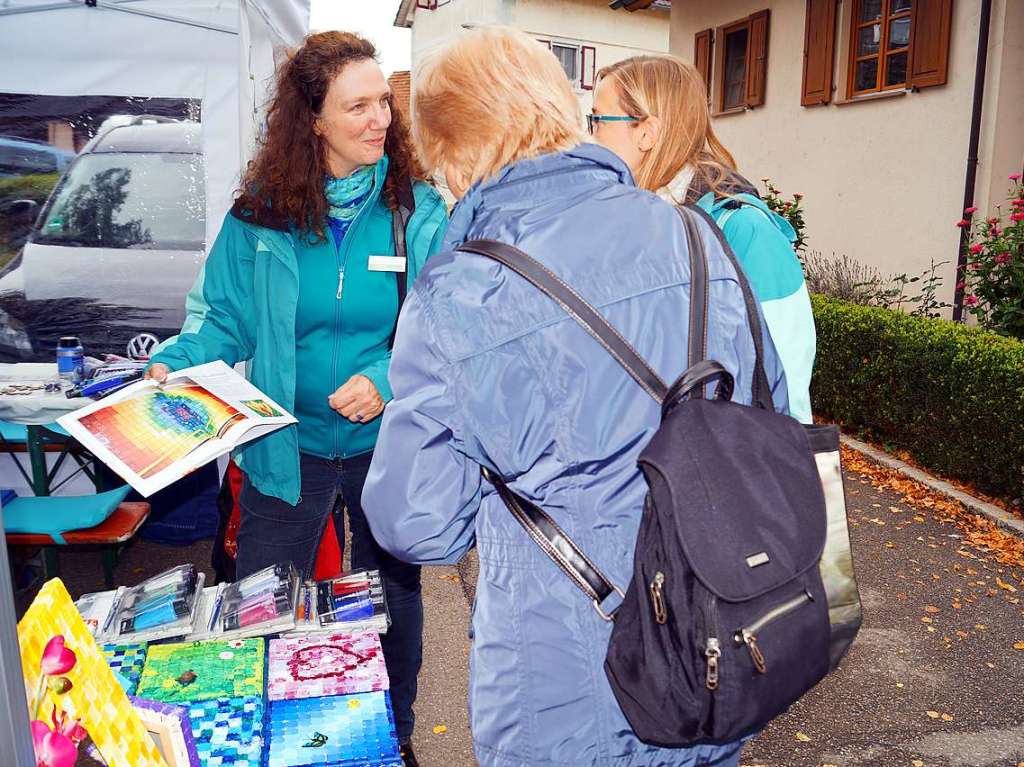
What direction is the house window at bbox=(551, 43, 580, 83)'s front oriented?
toward the camera

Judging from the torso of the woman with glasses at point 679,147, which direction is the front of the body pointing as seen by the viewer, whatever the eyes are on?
to the viewer's left

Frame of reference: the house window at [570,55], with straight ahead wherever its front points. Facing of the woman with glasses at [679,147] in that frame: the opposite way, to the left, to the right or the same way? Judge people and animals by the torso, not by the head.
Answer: to the right

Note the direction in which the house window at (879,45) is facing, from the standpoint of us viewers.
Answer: facing the viewer and to the left of the viewer

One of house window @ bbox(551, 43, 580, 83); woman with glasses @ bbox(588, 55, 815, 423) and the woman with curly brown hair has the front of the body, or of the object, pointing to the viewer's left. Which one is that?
the woman with glasses

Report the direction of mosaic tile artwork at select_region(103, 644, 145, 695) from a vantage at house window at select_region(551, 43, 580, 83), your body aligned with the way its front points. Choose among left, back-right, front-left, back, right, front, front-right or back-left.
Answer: front

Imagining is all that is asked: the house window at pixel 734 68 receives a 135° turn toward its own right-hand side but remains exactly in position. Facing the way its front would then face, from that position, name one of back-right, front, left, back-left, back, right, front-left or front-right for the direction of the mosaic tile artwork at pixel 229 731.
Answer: back

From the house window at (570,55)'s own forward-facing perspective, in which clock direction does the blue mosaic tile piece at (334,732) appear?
The blue mosaic tile piece is roughly at 12 o'clock from the house window.

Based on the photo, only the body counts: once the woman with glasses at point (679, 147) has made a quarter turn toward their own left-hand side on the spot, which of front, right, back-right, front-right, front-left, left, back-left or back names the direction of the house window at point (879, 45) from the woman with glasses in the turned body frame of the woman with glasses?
back

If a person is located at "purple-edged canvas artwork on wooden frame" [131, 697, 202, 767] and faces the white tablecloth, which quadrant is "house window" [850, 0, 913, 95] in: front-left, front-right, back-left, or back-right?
front-right

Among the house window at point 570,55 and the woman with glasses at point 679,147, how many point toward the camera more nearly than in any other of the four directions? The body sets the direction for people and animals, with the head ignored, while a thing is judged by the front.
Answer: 1

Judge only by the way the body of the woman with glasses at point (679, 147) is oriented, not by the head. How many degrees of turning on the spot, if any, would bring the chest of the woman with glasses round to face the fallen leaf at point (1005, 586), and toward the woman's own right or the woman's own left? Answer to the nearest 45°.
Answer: approximately 135° to the woman's own right

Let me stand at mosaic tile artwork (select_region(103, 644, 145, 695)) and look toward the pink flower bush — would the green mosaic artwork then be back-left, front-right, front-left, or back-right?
front-right

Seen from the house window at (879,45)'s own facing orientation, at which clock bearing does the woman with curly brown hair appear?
The woman with curly brown hair is roughly at 11 o'clock from the house window.

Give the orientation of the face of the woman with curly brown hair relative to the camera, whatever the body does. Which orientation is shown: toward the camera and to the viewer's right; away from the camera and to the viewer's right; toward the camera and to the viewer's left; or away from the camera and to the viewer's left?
toward the camera and to the viewer's right

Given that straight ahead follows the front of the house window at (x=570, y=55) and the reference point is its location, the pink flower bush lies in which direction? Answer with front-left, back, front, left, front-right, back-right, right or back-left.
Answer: front

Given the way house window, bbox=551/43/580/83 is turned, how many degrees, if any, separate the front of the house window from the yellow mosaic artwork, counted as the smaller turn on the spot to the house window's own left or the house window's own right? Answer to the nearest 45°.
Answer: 0° — it already faces it

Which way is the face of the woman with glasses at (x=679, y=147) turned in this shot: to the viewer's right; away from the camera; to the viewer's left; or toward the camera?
to the viewer's left

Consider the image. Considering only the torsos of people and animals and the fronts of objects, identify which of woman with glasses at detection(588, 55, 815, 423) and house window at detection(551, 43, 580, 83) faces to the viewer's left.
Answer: the woman with glasses

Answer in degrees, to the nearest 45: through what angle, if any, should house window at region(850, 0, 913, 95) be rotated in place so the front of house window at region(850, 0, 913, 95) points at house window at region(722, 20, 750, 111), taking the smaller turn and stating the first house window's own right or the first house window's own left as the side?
approximately 90° to the first house window's own right
